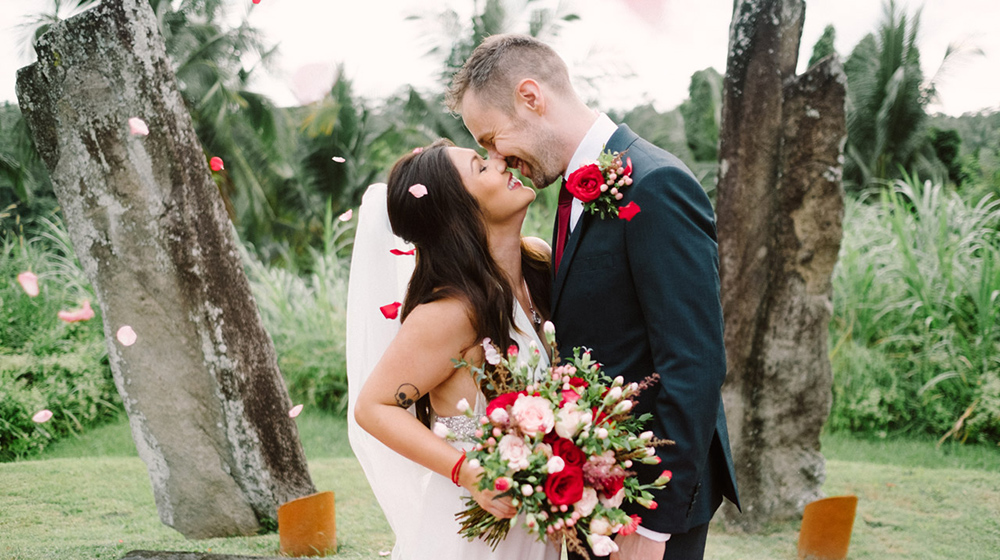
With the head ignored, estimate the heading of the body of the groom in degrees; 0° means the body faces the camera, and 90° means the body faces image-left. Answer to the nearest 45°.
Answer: approximately 90°

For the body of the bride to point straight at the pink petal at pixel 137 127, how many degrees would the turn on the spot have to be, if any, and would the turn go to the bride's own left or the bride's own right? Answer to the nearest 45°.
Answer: approximately 135° to the bride's own left

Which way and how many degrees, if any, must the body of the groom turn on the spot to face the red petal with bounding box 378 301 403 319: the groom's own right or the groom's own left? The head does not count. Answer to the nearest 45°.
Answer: approximately 45° to the groom's own right

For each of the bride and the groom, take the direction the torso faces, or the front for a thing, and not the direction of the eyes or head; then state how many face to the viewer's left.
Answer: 1

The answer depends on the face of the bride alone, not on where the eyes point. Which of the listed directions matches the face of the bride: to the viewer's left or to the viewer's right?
to the viewer's right

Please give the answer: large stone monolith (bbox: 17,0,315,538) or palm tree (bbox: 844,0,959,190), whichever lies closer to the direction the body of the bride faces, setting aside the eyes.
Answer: the palm tree

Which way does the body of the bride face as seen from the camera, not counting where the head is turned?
to the viewer's right

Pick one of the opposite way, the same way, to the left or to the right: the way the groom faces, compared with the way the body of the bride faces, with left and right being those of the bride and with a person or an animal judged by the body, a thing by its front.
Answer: the opposite way

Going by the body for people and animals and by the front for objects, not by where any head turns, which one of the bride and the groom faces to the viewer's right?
the bride

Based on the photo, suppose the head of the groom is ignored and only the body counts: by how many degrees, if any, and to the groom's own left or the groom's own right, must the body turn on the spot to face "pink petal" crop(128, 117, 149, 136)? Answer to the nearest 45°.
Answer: approximately 45° to the groom's own right

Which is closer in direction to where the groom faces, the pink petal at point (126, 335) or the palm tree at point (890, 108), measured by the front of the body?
the pink petal

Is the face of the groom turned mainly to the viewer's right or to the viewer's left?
to the viewer's left
